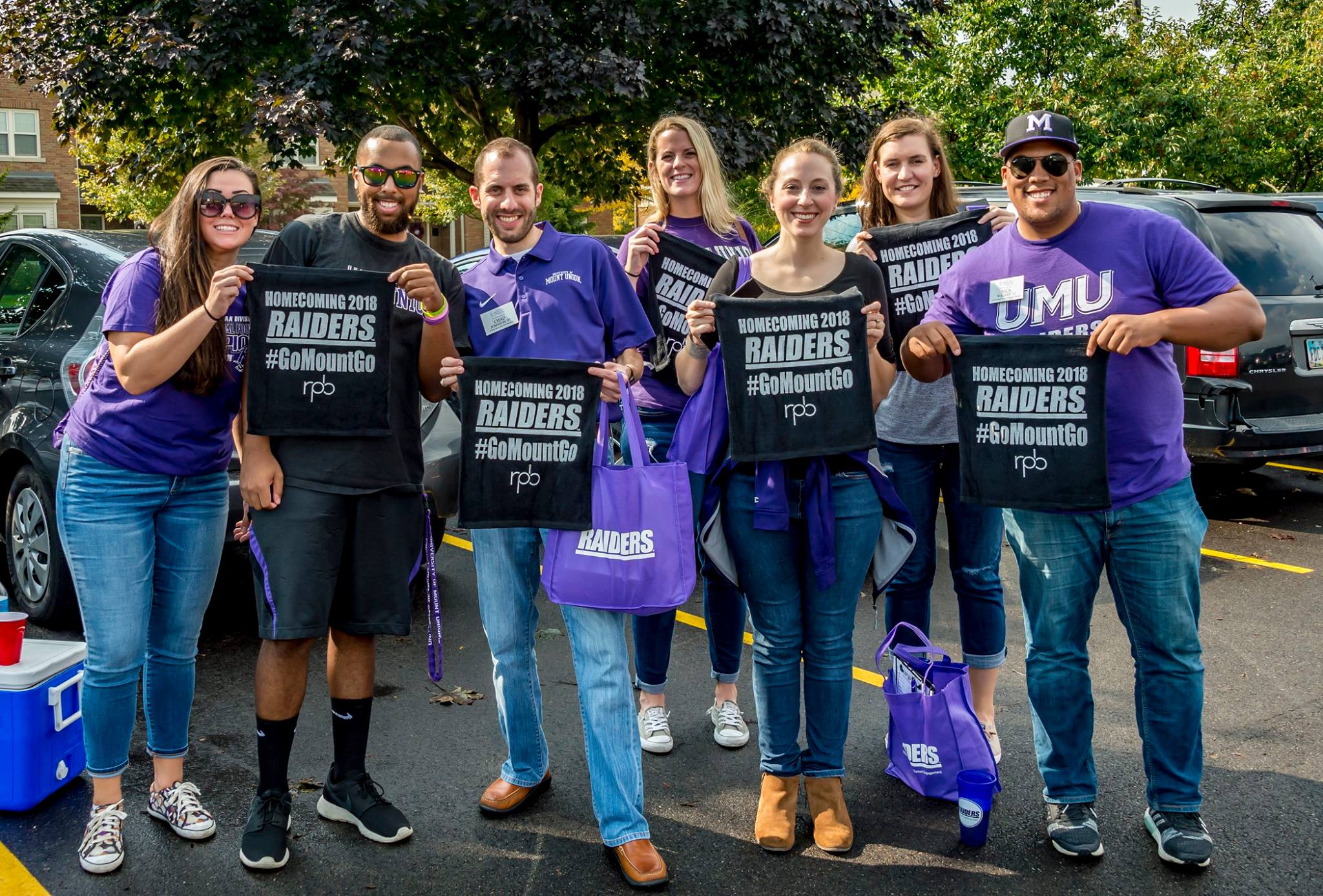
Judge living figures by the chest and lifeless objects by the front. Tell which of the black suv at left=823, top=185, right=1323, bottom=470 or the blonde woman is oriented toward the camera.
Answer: the blonde woman

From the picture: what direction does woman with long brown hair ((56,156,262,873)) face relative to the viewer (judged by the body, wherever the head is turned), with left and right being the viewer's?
facing the viewer and to the right of the viewer

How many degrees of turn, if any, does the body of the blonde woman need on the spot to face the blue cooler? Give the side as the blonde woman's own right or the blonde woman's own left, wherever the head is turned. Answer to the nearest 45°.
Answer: approximately 90° to the blonde woman's own right

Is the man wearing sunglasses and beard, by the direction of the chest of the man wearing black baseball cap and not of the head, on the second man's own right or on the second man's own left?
on the second man's own right

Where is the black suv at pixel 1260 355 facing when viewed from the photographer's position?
facing away from the viewer and to the left of the viewer

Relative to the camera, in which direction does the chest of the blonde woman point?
toward the camera

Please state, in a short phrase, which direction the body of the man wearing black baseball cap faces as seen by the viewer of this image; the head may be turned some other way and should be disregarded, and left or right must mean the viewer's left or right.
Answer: facing the viewer

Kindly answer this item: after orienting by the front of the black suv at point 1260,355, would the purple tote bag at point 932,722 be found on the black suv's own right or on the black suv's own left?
on the black suv's own left

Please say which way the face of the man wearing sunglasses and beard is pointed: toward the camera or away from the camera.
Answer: toward the camera

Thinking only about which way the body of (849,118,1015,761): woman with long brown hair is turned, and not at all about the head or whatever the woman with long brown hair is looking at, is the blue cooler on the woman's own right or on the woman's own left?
on the woman's own right

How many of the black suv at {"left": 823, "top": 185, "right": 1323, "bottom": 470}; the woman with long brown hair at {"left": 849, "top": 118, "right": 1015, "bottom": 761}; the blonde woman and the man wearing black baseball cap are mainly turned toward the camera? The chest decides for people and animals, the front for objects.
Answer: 3

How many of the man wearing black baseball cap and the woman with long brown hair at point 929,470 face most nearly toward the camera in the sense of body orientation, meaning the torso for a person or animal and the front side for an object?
2

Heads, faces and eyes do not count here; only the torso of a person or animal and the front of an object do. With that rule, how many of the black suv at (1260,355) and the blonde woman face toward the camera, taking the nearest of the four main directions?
1
